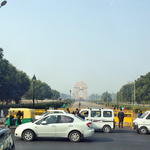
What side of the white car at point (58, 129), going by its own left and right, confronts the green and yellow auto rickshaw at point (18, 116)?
right

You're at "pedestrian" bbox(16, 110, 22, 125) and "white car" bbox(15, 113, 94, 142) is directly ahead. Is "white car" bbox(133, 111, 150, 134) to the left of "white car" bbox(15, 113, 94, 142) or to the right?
left

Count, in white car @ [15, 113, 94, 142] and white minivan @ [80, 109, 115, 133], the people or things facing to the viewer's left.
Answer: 2

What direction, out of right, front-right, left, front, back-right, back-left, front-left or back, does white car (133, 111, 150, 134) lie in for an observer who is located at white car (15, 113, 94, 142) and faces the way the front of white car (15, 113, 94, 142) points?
back-right

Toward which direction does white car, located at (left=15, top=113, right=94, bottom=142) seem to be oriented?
to the viewer's left
